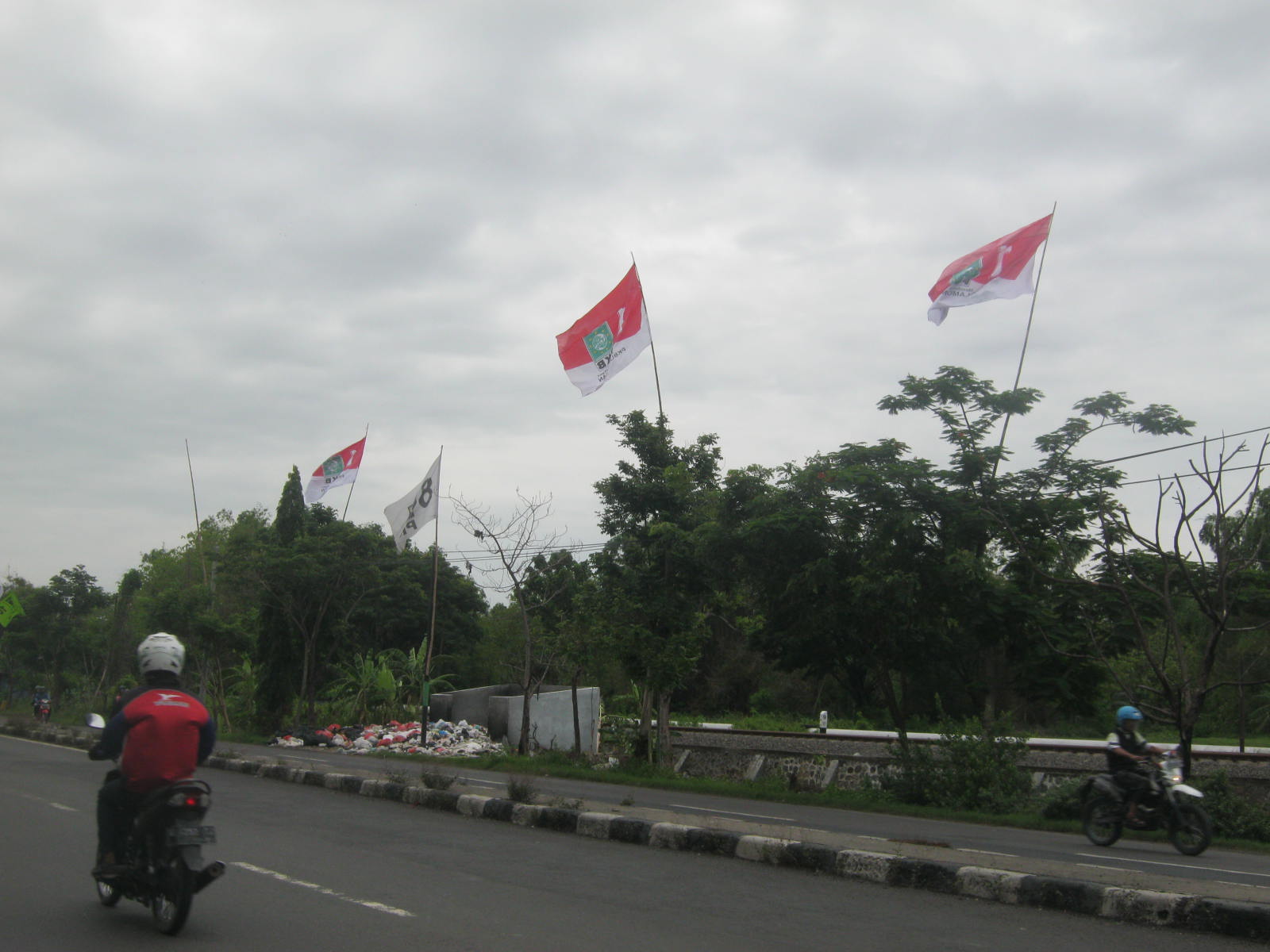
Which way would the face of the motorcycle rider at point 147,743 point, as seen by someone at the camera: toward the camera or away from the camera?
away from the camera

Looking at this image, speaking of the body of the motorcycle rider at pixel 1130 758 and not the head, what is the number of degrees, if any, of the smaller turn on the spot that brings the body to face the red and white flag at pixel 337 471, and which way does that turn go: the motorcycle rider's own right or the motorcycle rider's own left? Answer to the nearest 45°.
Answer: approximately 180°

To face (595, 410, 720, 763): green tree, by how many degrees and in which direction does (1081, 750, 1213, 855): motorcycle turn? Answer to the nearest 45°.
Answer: approximately 180°

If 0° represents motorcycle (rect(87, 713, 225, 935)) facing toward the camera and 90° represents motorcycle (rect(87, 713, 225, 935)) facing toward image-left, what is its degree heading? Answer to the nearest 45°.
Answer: approximately 135°

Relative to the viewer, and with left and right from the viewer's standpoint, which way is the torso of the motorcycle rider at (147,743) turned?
facing away from the viewer and to the left of the viewer

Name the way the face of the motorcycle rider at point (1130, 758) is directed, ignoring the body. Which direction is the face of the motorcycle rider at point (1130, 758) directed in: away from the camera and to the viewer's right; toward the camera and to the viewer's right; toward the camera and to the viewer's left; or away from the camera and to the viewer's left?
toward the camera and to the viewer's right

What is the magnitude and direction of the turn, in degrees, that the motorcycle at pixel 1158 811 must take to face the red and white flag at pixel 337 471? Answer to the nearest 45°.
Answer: approximately 180°

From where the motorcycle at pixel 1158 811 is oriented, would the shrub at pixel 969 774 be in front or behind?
behind
